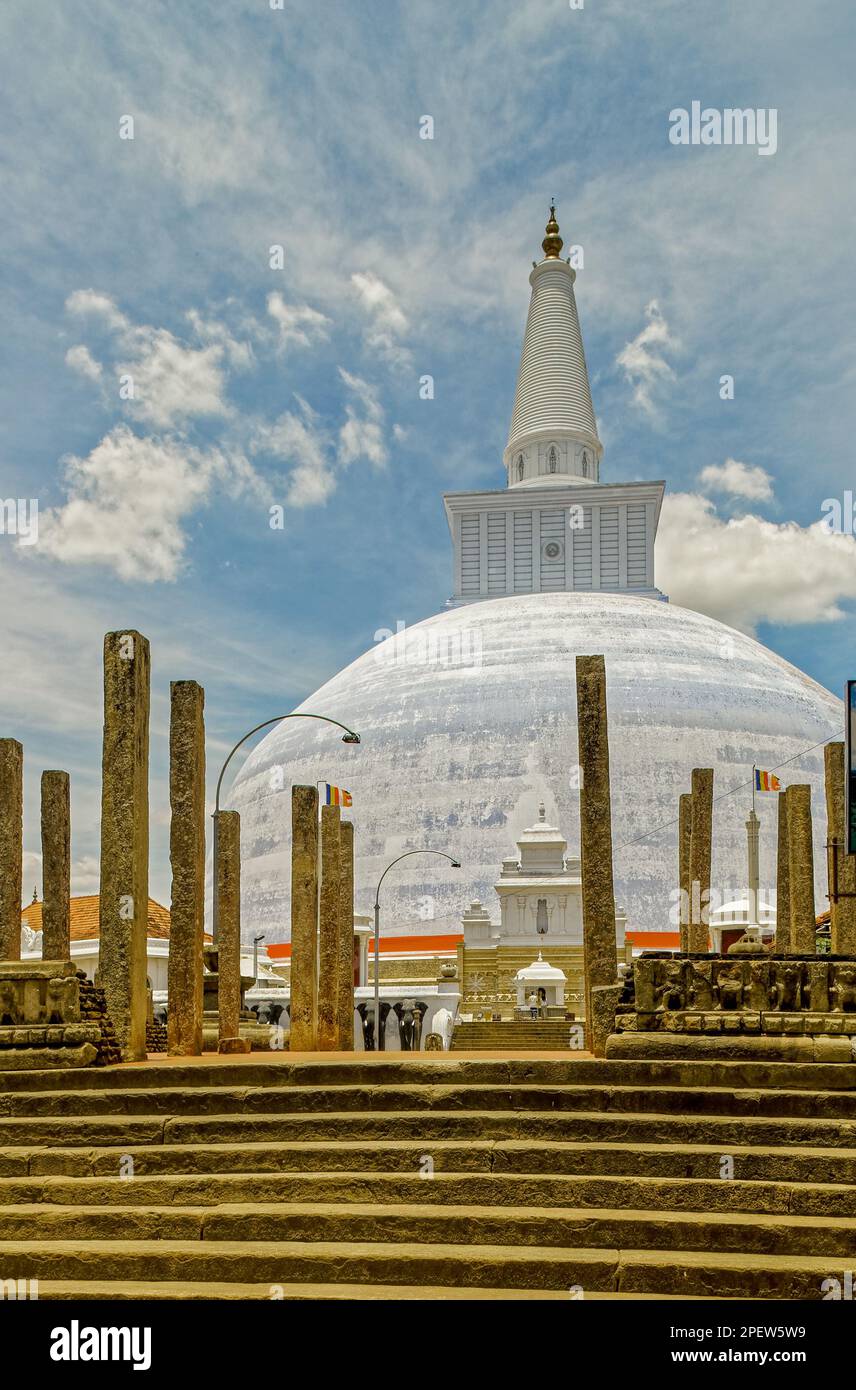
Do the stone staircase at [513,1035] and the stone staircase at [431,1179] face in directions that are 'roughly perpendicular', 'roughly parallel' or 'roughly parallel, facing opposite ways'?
roughly parallel

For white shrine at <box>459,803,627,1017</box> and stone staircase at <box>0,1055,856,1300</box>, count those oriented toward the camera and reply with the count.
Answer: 2

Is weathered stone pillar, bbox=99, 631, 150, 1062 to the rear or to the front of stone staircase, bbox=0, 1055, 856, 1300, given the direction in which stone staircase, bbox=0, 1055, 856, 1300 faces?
to the rear

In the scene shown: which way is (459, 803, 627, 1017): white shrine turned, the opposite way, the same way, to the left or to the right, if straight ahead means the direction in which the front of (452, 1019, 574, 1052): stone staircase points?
the same way

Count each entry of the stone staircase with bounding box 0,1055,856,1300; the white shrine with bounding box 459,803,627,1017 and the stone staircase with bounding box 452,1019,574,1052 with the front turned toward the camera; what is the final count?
3

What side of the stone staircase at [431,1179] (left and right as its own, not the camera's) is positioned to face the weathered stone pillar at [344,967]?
back

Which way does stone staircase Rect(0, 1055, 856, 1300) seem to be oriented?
toward the camera

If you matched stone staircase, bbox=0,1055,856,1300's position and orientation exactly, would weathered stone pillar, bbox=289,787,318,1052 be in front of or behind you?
behind

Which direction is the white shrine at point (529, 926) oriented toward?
toward the camera

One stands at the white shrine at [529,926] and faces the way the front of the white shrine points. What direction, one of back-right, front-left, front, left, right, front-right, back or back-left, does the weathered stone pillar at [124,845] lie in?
front

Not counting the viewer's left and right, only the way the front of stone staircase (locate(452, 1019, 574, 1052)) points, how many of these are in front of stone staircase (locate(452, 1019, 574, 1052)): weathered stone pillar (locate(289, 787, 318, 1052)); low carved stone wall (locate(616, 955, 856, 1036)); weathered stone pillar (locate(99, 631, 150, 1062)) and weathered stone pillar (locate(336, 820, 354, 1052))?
4
